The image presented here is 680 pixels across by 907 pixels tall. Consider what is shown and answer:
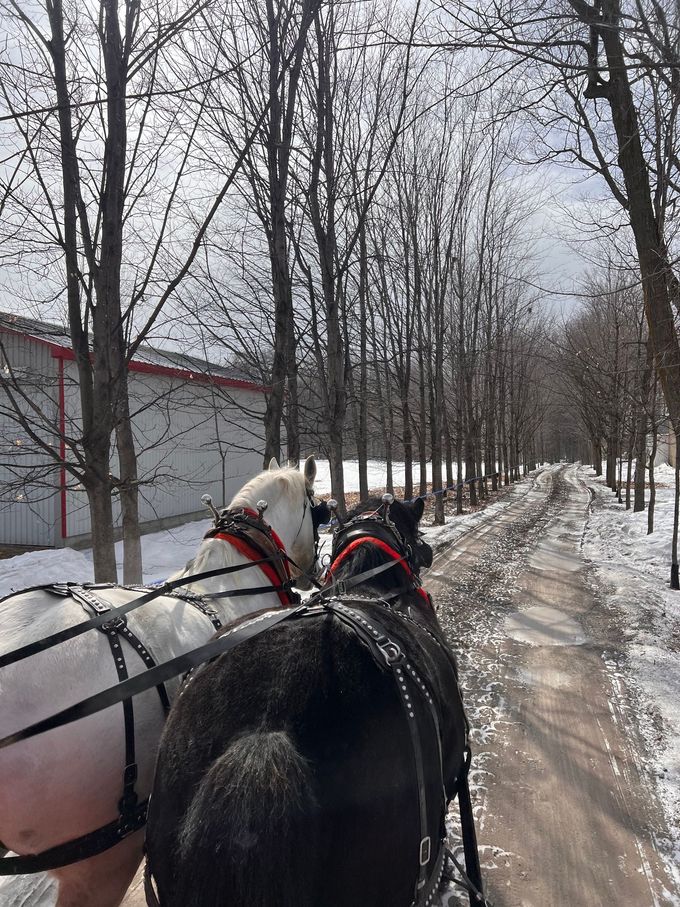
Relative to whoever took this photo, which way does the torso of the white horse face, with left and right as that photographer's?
facing away from the viewer and to the right of the viewer

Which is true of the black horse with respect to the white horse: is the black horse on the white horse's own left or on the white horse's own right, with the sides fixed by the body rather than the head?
on the white horse's own right
